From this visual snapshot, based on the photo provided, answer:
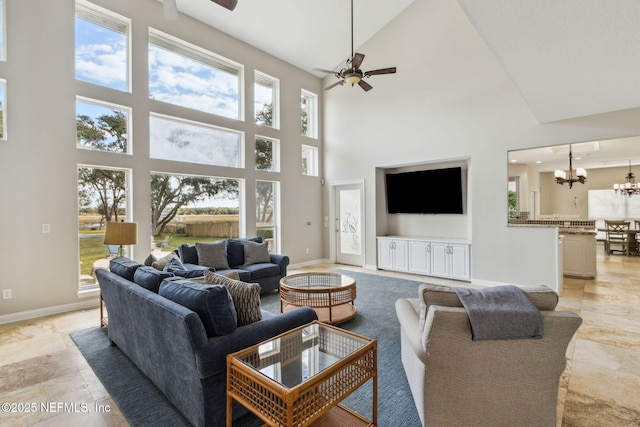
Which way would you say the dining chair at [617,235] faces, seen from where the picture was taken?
facing away from the viewer

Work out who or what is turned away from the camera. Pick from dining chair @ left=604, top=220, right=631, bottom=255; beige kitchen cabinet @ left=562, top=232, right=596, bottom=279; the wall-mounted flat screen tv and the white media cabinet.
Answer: the dining chair

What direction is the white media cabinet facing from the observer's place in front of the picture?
facing the viewer and to the left of the viewer

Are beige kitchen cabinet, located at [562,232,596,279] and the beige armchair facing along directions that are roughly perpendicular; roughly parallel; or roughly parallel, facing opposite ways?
roughly parallel, facing opposite ways

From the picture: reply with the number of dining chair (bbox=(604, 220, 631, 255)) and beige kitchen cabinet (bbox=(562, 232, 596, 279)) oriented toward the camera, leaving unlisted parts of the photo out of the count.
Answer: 1

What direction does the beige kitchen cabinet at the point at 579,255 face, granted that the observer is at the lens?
facing the viewer

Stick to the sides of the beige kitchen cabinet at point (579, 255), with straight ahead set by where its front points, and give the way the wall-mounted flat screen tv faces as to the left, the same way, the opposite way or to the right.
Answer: the same way

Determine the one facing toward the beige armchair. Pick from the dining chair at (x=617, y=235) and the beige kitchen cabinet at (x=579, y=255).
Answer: the beige kitchen cabinet

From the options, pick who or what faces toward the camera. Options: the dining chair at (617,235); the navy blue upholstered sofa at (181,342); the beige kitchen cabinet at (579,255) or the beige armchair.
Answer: the beige kitchen cabinet

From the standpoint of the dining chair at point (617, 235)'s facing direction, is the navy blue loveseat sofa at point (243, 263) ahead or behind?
behind

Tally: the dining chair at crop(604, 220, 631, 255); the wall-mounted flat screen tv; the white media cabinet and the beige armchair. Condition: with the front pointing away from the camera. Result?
2

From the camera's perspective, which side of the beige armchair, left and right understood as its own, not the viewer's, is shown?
back

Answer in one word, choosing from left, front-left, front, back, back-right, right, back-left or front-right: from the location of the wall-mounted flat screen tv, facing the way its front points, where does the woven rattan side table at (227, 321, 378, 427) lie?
front-left

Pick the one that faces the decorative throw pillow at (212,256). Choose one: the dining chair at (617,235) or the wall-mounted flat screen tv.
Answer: the wall-mounted flat screen tv

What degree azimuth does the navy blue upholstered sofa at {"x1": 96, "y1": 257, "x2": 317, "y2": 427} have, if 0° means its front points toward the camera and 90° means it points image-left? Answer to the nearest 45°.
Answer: approximately 225°

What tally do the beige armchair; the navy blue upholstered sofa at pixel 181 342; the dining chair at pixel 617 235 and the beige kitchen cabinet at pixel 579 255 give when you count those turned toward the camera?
1
